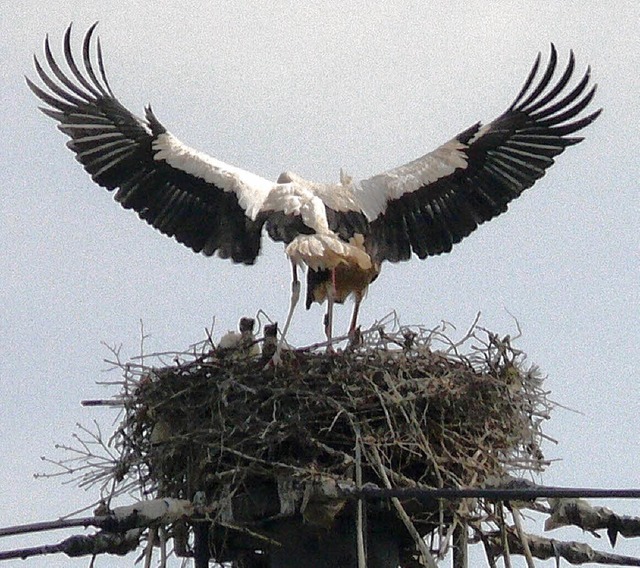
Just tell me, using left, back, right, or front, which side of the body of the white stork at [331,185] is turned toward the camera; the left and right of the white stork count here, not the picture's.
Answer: back
